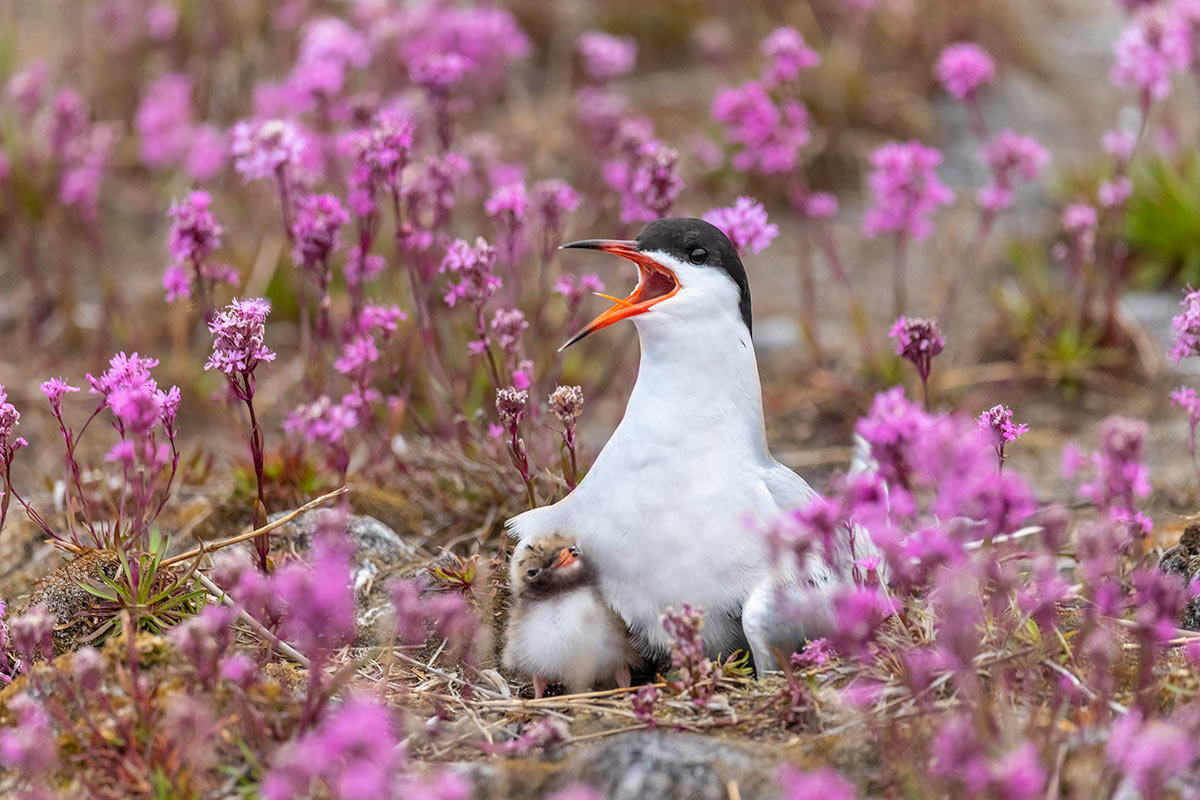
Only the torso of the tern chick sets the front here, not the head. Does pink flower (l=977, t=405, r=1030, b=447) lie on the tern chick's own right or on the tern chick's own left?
on the tern chick's own left

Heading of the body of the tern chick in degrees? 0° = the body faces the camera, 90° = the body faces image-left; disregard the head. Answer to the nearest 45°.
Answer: approximately 0°

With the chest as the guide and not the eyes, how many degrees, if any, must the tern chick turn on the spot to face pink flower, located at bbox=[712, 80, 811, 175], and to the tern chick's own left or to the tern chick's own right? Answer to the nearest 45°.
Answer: approximately 180°

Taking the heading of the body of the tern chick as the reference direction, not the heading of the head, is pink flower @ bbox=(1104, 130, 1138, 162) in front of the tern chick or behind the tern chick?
behind

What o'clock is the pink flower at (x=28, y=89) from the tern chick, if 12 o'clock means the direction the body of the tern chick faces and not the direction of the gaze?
The pink flower is roughly at 5 o'clock from the tern chick.

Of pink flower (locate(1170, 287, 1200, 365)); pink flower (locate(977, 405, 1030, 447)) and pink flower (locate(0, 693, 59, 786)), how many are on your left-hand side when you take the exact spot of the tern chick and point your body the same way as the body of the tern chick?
2

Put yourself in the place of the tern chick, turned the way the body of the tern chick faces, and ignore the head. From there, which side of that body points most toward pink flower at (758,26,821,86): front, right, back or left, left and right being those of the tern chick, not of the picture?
back

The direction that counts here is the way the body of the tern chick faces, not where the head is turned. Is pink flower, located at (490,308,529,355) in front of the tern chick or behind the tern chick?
behind
